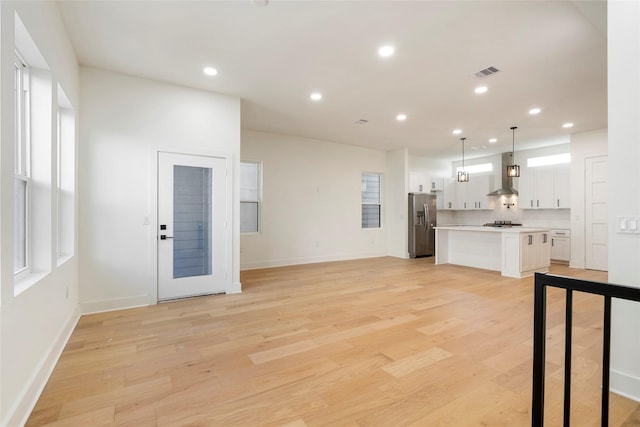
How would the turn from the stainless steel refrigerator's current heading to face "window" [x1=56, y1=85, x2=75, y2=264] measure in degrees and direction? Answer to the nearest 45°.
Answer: approximately 90° to its right

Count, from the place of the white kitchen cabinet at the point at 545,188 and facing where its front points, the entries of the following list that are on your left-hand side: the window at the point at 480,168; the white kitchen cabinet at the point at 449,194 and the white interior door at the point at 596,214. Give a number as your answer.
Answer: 1

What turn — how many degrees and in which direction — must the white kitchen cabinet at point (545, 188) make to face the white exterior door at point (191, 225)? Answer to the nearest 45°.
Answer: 0° — it already faces it

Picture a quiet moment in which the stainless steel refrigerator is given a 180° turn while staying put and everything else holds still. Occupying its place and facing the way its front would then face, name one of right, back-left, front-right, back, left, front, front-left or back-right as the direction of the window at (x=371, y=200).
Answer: front-left

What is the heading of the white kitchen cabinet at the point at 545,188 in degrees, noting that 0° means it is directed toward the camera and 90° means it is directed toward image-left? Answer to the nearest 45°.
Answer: approximately 45°

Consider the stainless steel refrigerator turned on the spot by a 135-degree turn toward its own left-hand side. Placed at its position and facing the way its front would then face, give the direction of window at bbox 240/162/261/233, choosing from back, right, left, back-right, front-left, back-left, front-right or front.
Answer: back-left

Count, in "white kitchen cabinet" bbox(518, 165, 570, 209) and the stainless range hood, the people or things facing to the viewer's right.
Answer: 0

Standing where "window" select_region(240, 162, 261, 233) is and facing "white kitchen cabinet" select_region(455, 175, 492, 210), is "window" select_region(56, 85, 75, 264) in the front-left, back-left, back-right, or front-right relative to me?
back-right

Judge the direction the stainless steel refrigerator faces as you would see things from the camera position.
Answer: facing the viewer and to the right of the viewer

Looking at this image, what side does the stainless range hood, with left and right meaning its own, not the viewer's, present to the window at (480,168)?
right

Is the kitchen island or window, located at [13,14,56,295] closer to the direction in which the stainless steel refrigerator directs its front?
the kitchen island

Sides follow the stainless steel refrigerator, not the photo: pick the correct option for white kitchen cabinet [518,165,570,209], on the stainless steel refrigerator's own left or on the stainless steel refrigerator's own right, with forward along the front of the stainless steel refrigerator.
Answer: on the stainless steel refrigerator's own left

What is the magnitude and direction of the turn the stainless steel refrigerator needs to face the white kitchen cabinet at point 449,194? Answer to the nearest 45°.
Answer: approximately 90° to its left

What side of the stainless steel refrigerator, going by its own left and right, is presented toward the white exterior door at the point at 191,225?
right

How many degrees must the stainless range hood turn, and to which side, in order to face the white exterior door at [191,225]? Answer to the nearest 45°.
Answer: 0° — it already faces it
